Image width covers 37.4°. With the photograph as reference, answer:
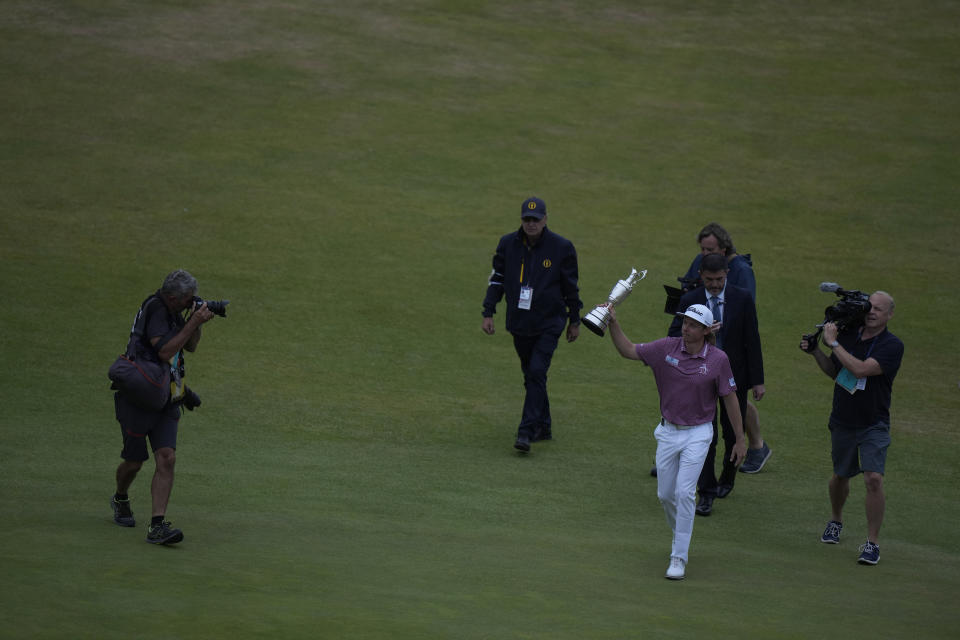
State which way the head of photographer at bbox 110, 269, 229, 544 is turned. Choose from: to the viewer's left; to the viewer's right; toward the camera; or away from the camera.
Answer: to the viewer's right

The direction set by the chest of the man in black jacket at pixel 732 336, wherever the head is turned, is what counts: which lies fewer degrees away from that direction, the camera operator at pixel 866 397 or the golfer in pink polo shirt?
the golfer in pink polo shirt

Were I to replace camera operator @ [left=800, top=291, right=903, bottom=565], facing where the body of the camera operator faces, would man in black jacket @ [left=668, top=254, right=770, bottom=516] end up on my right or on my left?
on my right

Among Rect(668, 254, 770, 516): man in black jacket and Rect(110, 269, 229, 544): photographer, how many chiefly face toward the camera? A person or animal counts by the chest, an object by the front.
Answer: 1

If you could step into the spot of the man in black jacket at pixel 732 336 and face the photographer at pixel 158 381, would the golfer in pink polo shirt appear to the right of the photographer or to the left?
left

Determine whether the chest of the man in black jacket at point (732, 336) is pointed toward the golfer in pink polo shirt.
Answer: yes

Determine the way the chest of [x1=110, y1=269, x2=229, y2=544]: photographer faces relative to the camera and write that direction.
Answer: to the viewer's right

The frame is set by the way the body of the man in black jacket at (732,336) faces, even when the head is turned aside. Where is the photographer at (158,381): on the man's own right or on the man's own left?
on the man's own right

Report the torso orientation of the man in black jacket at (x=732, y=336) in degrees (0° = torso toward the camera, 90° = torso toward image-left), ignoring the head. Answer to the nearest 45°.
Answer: approximately 0°

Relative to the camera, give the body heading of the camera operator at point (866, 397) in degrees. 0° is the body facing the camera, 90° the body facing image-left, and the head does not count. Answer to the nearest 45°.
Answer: approximately 45°
